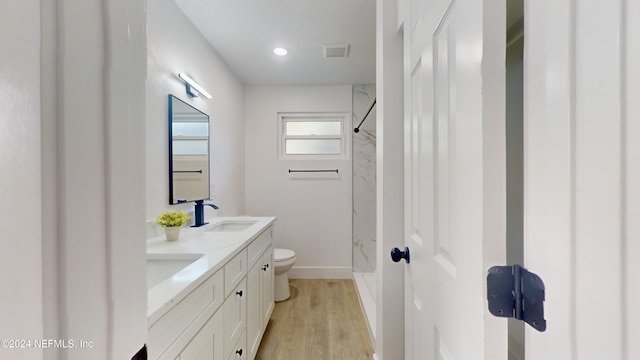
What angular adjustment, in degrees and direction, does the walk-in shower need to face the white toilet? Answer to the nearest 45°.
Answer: approximately 45° to its left

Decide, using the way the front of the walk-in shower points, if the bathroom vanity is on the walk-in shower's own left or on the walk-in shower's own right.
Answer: on the walk-in shower's own left

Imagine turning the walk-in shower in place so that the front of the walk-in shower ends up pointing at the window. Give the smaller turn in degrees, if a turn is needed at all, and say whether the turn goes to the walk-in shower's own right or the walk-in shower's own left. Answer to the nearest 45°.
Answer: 0° — it already faces it

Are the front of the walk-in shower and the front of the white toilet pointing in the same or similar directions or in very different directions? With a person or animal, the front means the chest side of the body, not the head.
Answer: very different directions

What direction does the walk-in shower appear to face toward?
to the viewer's left

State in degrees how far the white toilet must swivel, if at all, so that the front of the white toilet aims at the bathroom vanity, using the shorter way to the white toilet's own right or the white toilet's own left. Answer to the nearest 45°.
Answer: approximately 90° to the white toilet's own right

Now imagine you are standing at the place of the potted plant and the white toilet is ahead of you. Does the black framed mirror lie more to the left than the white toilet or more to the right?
left

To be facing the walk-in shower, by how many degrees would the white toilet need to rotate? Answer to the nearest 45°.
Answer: approximately 45° to its left

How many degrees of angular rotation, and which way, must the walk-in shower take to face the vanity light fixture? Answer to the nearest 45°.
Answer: approximately 45° to its left

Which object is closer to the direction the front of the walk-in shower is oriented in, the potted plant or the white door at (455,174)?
the potted plant
